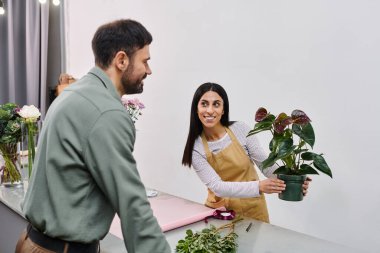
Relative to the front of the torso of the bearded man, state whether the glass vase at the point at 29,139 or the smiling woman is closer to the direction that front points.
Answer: the smiling woman

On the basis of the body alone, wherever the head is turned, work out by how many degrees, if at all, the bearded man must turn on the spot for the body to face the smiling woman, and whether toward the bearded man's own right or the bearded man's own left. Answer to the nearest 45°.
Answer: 0° — they already face them

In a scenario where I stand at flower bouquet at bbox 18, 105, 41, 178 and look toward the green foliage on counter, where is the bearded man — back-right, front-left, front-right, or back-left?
front-right

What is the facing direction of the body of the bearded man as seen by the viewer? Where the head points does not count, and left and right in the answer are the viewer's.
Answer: facing away from the viewer and to the right of the viewer

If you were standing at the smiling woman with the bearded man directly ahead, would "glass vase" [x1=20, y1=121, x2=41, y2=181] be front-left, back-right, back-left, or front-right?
front-right

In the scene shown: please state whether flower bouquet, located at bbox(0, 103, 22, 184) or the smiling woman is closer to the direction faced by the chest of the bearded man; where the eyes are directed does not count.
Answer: the smiling woman

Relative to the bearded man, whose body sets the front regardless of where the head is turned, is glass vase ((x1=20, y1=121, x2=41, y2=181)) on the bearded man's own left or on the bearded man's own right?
on the bearded man's own left

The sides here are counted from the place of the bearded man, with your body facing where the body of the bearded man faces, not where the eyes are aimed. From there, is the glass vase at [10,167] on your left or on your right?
on your left

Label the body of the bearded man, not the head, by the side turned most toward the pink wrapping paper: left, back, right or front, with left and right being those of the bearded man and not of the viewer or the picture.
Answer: front

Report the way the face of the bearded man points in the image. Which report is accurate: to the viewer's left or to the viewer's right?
to the viewer's right

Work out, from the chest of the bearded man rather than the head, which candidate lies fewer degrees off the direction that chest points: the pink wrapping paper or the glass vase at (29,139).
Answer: the pink wrapping paper

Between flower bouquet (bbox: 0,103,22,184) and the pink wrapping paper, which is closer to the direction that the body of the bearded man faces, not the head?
the pink wrapping paper
